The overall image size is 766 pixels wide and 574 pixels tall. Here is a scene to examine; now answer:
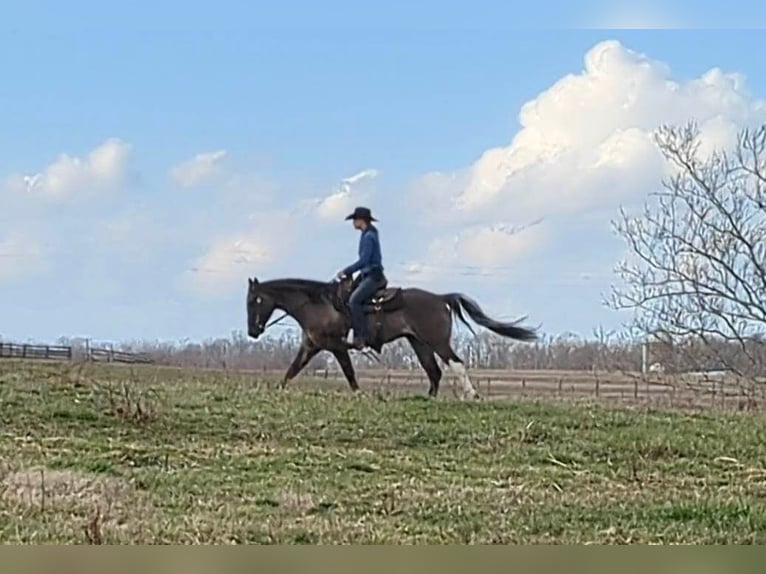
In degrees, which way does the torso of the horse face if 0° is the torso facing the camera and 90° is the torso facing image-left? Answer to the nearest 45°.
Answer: approximately 90°

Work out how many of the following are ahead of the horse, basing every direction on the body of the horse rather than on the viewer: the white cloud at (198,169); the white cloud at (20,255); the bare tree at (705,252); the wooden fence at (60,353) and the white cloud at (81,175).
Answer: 4

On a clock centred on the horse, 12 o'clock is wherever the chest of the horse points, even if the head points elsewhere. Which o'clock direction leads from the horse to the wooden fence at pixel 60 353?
The wooden fence is roughly at 2 o'clock from the horse.

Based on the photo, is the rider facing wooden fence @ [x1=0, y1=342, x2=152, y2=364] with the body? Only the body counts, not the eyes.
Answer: no

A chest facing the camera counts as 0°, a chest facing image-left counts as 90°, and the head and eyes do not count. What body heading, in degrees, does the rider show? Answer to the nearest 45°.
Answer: approximately 90°

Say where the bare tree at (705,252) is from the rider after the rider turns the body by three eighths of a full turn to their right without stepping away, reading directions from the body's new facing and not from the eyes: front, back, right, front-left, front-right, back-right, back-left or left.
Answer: front-right

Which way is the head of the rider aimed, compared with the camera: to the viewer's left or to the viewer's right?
to the viewer's left

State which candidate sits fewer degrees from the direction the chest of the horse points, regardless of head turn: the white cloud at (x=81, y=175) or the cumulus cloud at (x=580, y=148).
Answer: the white cloud
